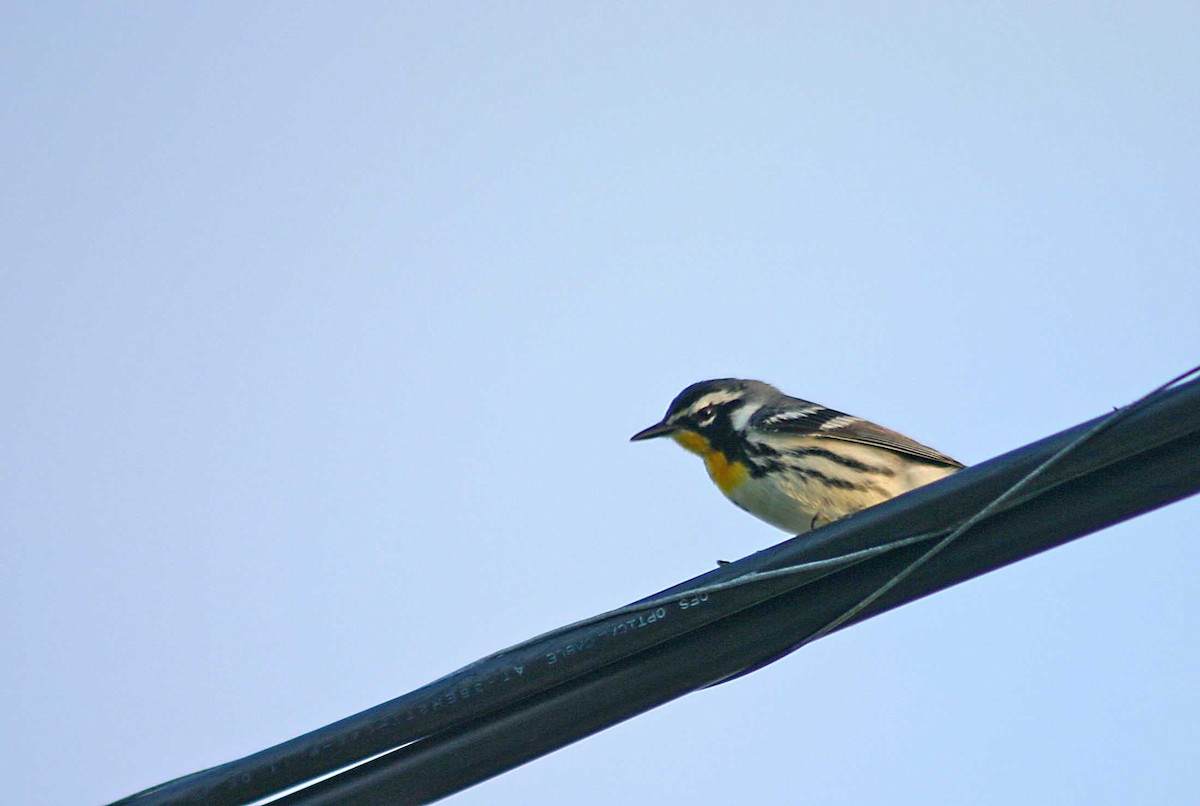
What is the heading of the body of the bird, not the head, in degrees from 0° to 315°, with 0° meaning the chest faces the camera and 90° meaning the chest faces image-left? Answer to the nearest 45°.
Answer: approximately 90°
